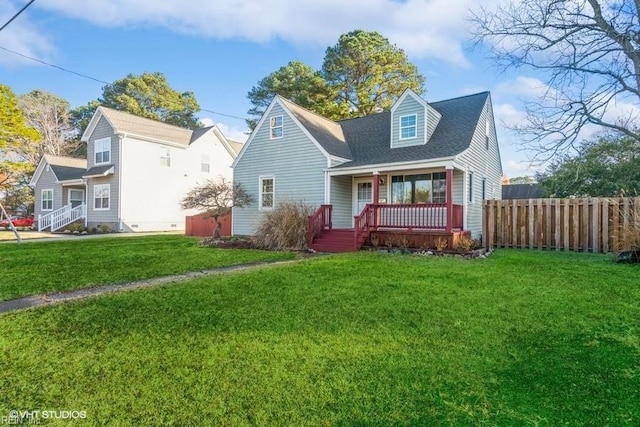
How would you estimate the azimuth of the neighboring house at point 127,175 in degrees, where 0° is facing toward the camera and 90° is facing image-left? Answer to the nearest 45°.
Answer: approximately 45°

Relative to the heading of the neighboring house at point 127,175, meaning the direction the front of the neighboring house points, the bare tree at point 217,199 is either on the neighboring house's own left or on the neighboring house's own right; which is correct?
on the neighboring house's own left

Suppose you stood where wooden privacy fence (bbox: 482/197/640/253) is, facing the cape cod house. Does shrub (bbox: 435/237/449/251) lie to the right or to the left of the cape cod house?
left

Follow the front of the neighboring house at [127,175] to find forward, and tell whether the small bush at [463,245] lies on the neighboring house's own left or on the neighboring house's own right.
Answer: on the neighboring house's own left
